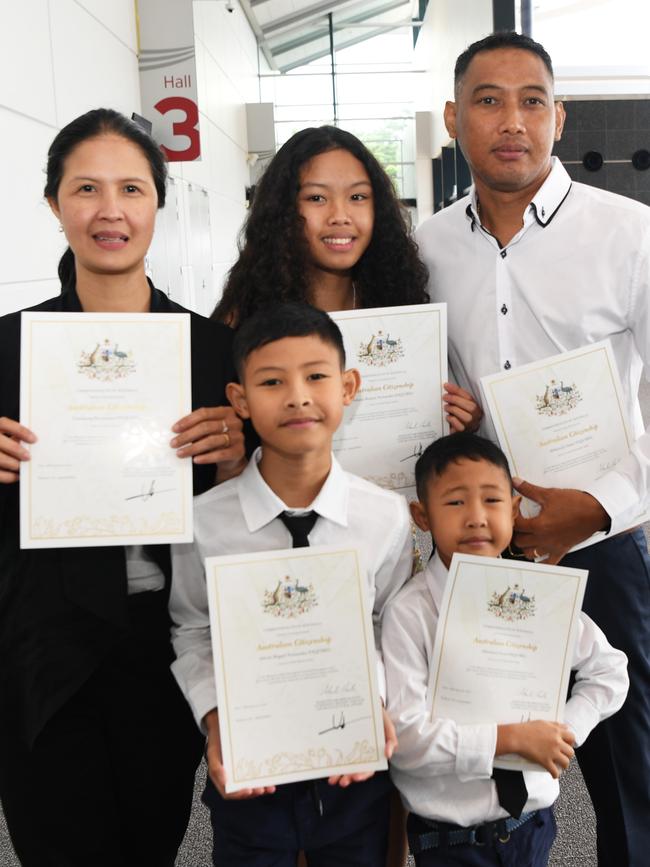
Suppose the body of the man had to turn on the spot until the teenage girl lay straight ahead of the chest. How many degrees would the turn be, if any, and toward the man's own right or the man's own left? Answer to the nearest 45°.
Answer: approximately 45° to the man's own right

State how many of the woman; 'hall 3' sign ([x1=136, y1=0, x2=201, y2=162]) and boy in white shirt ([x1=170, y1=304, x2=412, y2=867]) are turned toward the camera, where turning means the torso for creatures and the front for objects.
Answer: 3

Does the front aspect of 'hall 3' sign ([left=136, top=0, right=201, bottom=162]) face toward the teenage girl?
yes

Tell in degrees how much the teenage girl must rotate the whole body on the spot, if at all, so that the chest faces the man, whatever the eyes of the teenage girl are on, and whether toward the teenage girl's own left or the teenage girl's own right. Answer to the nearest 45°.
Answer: approximately 90° to the teenage girl's own left
